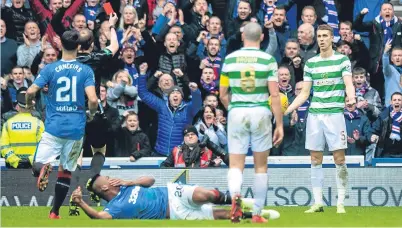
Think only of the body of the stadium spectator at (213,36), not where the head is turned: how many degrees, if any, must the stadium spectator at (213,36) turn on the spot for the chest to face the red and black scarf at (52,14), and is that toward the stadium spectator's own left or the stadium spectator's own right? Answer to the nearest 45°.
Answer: approximately 90° to the stadium spectator's own right

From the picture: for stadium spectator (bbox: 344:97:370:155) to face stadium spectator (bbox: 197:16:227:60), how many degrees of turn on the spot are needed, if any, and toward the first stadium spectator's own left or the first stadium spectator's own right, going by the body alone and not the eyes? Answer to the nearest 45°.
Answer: approximately 90° to the first stadium spectator's own right

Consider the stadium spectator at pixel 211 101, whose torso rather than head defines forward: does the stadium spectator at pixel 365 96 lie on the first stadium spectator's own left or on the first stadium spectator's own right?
on the first stadium spectator's own left

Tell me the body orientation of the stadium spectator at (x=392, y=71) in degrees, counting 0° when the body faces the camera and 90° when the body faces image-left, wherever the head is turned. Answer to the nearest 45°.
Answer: approximately 0°

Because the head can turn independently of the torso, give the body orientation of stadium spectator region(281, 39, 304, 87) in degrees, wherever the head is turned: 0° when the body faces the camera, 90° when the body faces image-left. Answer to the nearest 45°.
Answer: approximately 0°
